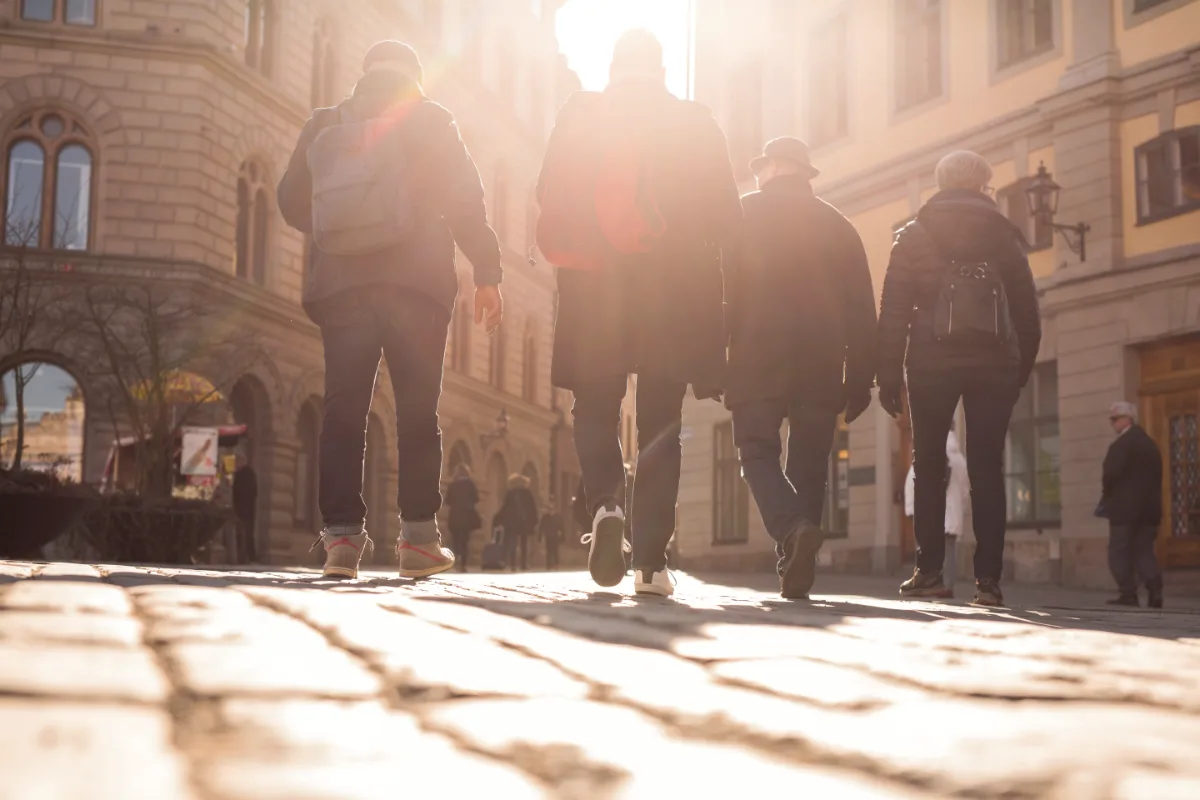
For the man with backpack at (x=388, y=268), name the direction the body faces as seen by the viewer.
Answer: away from the camera

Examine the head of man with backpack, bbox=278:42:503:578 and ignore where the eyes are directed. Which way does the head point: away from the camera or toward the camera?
away from the camera

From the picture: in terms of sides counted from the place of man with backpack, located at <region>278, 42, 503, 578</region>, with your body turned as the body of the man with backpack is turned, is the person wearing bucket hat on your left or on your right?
on your right

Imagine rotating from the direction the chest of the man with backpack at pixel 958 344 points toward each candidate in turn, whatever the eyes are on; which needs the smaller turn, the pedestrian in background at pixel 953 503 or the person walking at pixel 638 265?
the pedestrian in background

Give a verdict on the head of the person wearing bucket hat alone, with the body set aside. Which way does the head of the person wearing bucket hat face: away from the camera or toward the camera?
away from the camera

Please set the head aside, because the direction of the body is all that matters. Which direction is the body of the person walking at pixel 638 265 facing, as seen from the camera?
away from the camera

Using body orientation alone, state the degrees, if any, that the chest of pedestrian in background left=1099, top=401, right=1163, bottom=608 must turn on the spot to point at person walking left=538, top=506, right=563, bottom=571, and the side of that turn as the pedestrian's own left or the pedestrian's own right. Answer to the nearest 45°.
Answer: approximately 45° to the pedestrian's own right

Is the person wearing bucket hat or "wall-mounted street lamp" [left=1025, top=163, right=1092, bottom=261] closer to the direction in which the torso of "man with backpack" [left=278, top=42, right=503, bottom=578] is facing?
the wall-mounted street lamp

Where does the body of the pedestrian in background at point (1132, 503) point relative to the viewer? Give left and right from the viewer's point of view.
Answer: facing to the left of the viewer

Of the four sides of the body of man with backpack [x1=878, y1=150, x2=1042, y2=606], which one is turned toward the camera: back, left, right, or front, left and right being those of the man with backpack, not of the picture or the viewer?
back

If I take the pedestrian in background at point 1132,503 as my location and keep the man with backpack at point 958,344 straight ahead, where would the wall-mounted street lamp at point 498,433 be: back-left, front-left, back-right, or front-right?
back-right

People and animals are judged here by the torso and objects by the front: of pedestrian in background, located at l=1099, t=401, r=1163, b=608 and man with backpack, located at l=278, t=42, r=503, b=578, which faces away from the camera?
the man with backpack

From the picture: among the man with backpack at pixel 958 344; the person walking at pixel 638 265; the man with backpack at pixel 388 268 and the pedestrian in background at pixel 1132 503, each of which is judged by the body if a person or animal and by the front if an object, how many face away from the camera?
3
